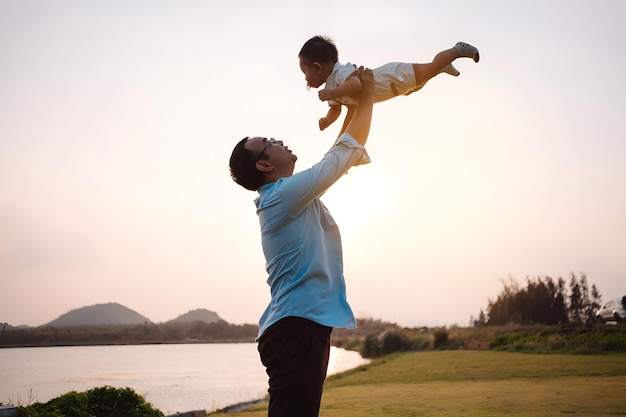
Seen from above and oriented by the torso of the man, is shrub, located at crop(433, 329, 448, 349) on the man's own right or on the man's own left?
on the man's own left

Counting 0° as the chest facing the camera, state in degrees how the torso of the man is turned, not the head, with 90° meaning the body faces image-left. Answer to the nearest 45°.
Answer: approximately 270°

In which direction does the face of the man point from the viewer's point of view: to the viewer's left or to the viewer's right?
to the viewer's right

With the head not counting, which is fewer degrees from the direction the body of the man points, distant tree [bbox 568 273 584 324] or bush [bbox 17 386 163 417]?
the distant tree

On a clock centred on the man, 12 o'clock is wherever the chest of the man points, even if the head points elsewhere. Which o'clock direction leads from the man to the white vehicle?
The white vehicle is roughly at 10 o'clock from the man.

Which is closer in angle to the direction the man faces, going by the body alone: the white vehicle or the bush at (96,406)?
the white vehicle

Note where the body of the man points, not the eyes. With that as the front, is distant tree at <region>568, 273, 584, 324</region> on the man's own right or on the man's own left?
on the man's own left
